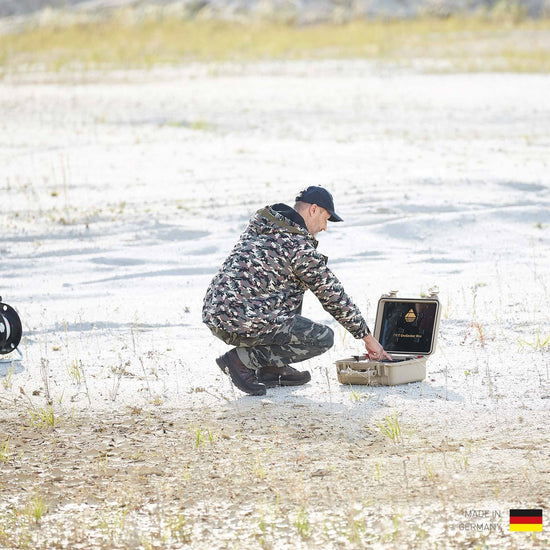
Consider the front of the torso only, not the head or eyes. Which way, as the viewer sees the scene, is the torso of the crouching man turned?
to the viewer's right

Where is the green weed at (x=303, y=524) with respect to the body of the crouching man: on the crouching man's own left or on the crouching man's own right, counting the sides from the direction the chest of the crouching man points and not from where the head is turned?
on the crouching man's own right

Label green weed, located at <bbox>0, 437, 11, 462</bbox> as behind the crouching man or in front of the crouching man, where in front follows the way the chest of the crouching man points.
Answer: behind

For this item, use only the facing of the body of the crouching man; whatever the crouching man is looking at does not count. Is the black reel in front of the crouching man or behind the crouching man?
behind

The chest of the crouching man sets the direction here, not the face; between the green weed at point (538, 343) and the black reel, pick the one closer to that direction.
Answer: the green weed

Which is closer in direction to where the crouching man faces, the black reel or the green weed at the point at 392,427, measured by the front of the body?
the green weed

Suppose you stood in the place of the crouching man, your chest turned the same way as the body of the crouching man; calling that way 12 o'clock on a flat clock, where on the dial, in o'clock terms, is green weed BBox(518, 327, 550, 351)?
The green weed is roughly at 11 o'clock from the crouching man.

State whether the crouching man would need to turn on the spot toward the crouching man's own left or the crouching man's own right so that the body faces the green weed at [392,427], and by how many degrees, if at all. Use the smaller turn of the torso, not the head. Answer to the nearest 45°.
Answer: approximately 45° to the crouching man's own right

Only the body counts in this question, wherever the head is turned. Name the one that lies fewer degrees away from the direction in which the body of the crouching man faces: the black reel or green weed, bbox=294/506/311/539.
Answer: the green weed

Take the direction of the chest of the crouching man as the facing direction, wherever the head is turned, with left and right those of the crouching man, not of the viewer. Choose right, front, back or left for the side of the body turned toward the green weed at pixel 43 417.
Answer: back

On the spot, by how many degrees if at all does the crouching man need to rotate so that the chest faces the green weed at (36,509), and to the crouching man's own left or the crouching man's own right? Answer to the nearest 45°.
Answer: approximately 135° to the crouching man's own right

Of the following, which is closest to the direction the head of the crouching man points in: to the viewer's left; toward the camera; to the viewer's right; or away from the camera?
to the viewer's right

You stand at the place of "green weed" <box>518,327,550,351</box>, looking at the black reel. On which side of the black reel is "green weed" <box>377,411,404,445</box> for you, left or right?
left
